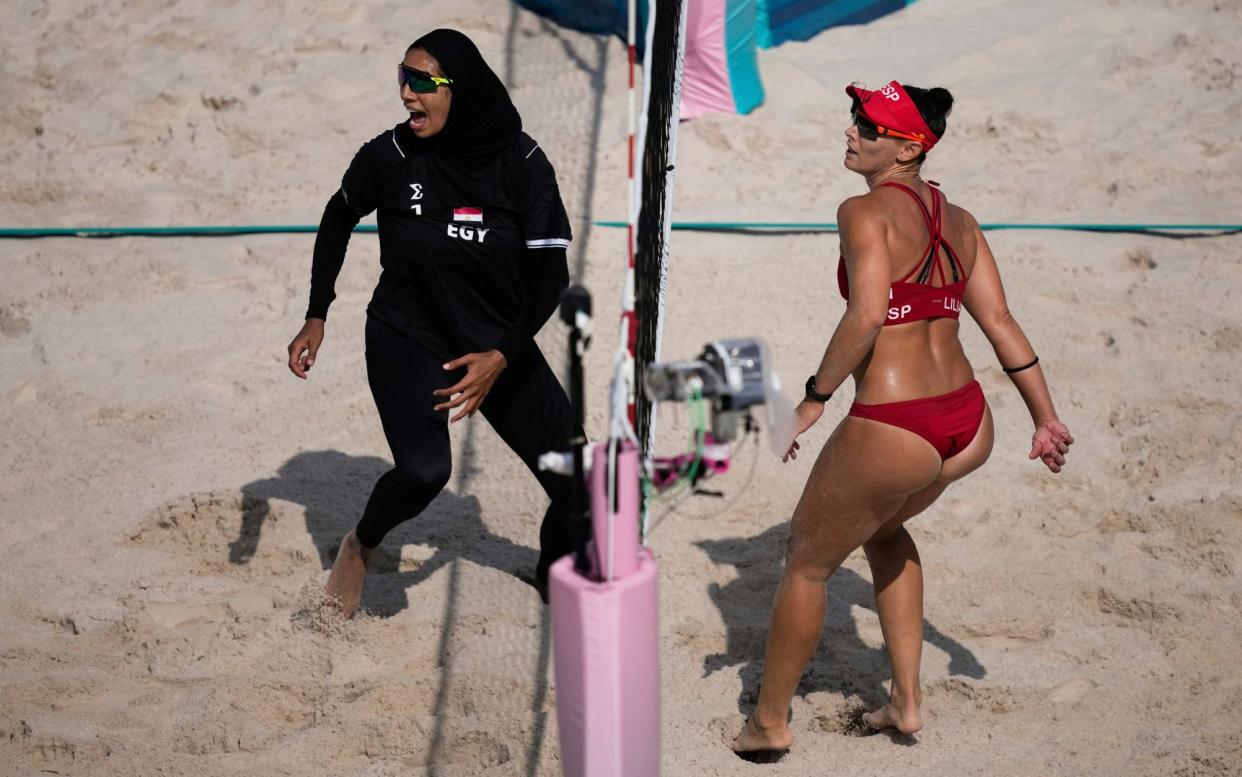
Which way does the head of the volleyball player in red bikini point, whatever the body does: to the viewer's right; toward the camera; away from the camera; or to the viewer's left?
to the viewer's left

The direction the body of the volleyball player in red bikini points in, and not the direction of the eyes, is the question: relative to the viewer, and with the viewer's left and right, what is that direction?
facing away from the viewer and to the left of the viewer

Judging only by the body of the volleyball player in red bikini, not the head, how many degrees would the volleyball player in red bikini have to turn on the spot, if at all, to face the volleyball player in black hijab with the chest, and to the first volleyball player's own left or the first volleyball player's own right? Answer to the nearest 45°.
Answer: approximately 45° to the first volleyball player's own left
